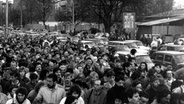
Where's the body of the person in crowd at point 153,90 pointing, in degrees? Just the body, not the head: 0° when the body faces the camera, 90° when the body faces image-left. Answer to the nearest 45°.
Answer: approximately 315°

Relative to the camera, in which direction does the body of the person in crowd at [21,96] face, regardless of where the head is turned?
toward the camera

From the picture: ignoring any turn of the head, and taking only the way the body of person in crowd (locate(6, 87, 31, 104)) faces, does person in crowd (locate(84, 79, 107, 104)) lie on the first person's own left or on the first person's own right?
on the first person's own left

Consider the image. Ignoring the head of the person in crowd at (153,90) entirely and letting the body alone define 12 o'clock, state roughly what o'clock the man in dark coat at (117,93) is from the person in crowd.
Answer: The man in dark coat is roughly at 3 o'clock from the person in crowd.

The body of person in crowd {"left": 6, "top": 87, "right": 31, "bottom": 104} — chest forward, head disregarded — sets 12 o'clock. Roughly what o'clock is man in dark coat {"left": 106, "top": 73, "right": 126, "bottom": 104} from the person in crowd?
The man in dark coat is roughly at 9 o'clock from the person in crowd.

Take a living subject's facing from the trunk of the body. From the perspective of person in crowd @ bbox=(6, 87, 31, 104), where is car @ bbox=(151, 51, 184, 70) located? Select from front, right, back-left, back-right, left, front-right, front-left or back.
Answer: back-left

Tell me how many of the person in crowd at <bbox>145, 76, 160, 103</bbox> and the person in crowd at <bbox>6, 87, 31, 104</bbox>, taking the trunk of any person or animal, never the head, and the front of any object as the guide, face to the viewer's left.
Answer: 0

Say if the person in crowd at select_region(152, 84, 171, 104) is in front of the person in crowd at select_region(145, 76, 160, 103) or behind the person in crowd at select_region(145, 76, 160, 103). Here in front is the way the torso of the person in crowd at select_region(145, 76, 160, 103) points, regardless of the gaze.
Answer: in front

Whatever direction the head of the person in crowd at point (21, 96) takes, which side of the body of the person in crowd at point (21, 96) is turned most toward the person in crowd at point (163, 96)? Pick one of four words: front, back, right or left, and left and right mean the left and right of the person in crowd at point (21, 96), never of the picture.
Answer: left

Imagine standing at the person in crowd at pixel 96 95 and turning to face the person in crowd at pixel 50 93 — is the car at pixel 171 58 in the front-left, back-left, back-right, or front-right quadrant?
back-right
